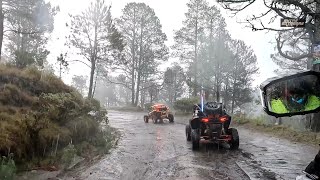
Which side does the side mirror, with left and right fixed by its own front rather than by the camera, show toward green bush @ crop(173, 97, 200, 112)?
back

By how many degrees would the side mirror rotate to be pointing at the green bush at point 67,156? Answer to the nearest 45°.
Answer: approximately 135° to its right

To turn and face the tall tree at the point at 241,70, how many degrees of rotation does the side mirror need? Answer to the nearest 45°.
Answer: approximately 180°

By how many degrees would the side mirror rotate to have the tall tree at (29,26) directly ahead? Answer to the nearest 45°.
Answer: approximately 135° to its right

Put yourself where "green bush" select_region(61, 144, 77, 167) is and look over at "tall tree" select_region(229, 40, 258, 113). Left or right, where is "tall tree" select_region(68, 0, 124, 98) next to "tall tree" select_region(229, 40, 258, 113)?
left

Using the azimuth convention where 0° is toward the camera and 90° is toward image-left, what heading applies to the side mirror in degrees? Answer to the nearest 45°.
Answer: approximately 0°

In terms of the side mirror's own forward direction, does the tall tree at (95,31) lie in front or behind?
behind

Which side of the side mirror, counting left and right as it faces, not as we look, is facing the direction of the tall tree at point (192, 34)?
back

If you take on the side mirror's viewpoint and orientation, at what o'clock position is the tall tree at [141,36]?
The tall tree is roughly at 5 o'clock from the side mirror.
